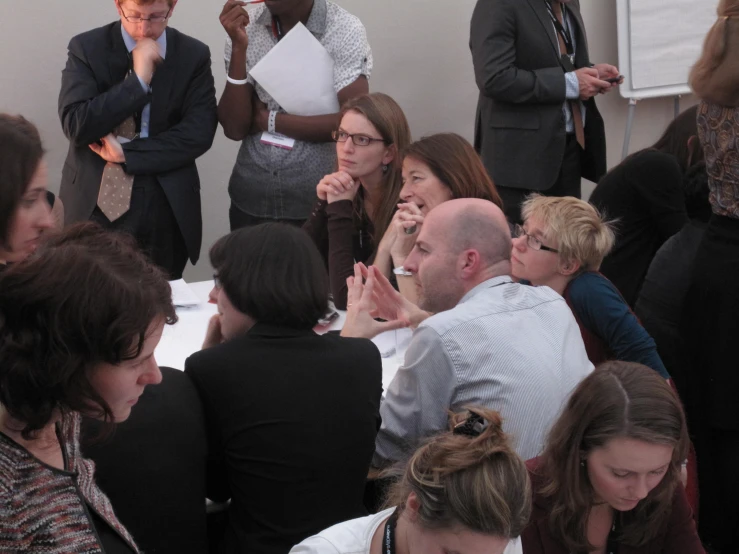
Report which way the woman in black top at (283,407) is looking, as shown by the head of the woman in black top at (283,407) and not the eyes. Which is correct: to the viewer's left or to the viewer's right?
to the viewer's left

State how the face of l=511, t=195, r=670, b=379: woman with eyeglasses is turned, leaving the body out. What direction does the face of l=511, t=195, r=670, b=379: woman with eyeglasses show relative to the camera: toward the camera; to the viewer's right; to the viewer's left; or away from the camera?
to the viewer's left

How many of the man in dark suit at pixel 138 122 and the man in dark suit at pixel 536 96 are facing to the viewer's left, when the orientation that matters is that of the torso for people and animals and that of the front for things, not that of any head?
0

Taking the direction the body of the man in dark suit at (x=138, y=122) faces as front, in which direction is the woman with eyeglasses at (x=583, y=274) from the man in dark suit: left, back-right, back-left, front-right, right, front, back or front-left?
front-left

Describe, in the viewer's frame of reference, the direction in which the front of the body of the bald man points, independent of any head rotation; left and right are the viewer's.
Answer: facing away from the viewer and to the left of the viewer

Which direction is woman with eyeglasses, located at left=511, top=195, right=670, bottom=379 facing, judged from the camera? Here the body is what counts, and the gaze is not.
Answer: to the viewer's left

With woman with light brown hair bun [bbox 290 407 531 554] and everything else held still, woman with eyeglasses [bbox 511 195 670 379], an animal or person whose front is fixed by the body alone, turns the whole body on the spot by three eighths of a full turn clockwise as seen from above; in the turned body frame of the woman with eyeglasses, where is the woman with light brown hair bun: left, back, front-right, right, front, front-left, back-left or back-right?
back-right

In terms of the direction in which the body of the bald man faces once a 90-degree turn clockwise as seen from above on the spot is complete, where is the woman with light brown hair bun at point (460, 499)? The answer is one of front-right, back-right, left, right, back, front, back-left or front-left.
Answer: back-right

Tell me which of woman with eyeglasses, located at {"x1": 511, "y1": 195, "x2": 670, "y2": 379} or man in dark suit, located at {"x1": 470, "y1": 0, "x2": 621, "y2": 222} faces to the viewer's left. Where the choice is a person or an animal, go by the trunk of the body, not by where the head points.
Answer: the woman with eyeglasses

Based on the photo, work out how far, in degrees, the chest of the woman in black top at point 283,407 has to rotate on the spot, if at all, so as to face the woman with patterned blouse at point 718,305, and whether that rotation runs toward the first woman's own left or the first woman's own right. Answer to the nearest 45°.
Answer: approximately 90° to the first woman's own right

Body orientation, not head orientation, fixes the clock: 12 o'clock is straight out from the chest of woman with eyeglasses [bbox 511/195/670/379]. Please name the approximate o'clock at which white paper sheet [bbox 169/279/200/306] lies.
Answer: The white paper sheet is roughly at 12 o'clock from the woman with eyeglasses.

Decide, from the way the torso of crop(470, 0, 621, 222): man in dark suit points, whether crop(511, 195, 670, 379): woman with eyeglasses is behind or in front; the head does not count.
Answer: in front

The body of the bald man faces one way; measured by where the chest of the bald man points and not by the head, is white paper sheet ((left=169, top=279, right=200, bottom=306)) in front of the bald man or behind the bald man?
in front

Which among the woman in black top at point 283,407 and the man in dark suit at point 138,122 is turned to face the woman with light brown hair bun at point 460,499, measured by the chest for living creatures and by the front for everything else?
the man in dark suit

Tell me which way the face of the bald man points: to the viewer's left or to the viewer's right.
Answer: to the viewer's left
